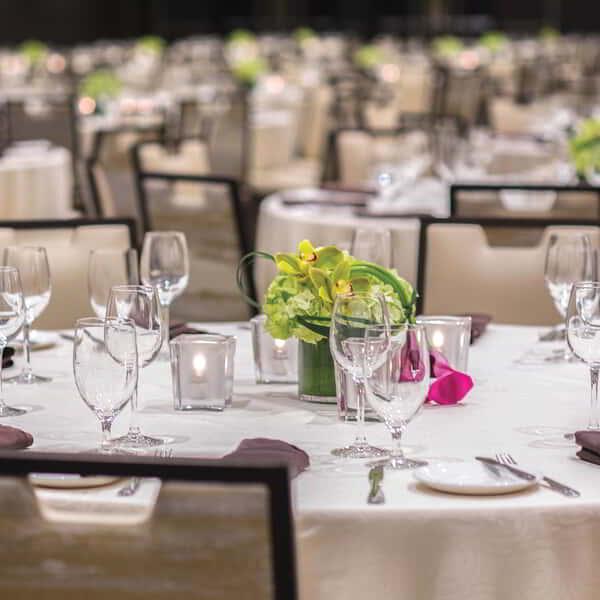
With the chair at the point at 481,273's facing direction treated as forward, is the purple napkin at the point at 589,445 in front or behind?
in front

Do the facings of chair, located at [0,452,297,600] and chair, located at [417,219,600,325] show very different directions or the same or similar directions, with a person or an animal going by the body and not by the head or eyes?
very different directions

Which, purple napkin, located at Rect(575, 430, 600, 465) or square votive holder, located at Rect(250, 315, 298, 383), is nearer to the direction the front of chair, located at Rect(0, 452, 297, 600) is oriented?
the square votive holder

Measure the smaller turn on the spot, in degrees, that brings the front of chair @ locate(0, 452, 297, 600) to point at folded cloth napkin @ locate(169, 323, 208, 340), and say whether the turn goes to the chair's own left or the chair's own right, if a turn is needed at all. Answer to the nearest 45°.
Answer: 0° — it already faces it

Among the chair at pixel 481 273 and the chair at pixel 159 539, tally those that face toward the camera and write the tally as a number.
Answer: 1

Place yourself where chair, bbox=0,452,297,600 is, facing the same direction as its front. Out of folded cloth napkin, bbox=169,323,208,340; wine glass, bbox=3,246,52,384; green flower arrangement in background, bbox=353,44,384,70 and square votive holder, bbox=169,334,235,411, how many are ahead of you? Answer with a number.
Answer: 4

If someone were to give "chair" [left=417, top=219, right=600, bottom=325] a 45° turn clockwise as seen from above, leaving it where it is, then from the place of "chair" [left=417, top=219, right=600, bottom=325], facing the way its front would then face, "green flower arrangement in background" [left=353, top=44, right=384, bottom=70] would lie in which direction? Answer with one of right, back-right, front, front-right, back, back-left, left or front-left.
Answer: back-right

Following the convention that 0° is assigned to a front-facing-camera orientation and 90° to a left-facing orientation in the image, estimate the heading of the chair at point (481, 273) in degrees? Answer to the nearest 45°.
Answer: approximately 0°

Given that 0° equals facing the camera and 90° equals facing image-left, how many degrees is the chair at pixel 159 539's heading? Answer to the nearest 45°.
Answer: approximately 180°

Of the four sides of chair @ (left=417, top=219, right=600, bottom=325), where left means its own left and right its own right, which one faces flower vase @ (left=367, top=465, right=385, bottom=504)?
front

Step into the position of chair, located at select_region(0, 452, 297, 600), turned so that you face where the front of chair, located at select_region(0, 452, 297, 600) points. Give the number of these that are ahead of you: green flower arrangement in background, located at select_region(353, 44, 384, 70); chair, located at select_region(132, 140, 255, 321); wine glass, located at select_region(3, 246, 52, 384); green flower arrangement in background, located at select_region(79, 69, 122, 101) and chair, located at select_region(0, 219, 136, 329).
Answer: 5

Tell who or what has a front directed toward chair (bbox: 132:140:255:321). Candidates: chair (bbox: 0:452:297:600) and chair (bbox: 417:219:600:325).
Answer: chair (bbox: 0:452:297:600)

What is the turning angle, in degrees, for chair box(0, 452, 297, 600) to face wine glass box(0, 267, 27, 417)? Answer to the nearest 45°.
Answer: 0° — it already faces it

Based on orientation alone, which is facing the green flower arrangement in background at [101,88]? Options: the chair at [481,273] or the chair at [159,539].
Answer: the chair at [159,539]
